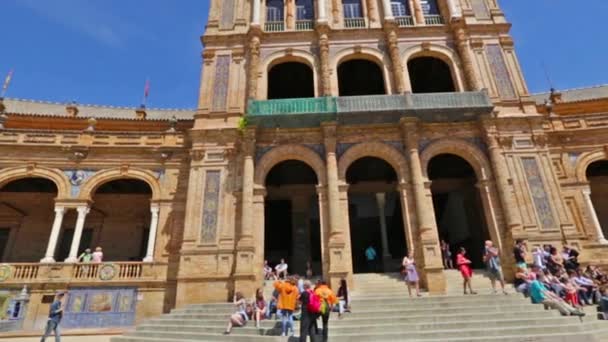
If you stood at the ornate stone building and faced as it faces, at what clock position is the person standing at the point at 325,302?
The person standing is roughly at 12 o'clock from the ornate stone building.

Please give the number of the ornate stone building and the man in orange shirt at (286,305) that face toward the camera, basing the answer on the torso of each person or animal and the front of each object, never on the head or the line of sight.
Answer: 1

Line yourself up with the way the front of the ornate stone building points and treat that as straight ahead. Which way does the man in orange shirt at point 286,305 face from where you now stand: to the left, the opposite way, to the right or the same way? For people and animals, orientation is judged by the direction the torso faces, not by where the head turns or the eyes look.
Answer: the opposite way

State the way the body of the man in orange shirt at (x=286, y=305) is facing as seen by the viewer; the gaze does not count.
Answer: away from the camera

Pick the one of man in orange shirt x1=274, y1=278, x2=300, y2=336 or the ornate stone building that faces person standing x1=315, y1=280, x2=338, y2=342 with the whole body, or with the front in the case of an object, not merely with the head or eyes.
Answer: the ornate stone building

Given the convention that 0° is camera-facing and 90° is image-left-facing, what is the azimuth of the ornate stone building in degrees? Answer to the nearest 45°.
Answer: approximately 0°

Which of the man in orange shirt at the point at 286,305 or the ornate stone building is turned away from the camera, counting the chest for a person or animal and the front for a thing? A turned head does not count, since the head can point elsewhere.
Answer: the man in orange shirt

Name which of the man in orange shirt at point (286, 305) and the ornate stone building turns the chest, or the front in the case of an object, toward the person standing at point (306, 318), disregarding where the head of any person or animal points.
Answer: the ornate stone building
